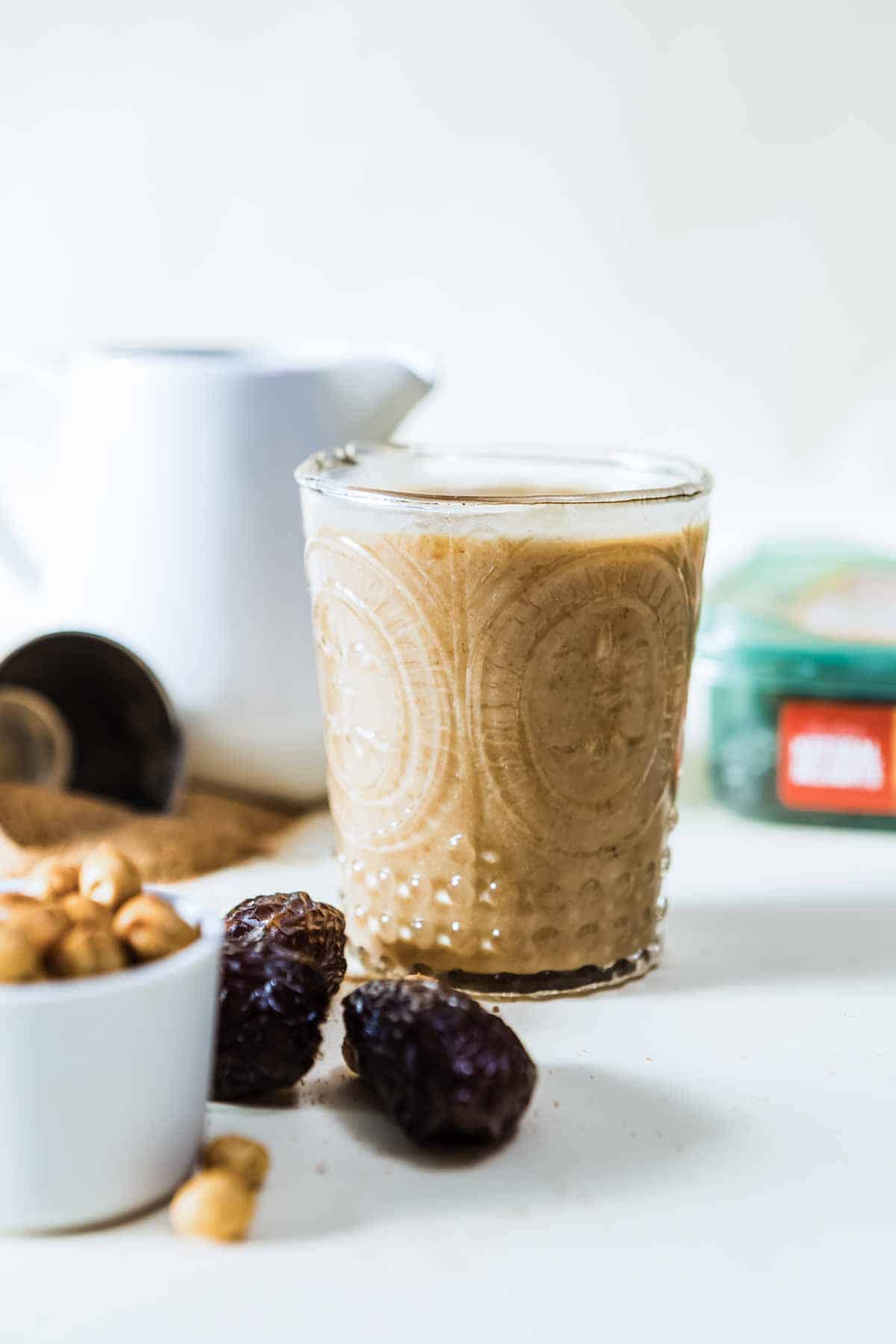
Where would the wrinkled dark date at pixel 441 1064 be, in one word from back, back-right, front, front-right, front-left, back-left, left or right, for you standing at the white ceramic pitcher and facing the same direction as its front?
right

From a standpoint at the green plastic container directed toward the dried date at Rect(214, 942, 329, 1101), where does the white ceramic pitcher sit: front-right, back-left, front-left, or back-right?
front-right

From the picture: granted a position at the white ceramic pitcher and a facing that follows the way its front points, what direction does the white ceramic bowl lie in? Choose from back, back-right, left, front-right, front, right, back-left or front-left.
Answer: right

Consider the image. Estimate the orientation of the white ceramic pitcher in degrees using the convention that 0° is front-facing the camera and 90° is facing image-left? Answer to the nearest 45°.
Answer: approximately 270°

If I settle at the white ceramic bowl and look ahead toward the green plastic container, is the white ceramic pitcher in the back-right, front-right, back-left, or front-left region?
front-left

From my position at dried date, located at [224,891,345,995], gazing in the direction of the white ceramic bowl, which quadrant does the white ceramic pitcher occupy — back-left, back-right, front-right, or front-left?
back-right
